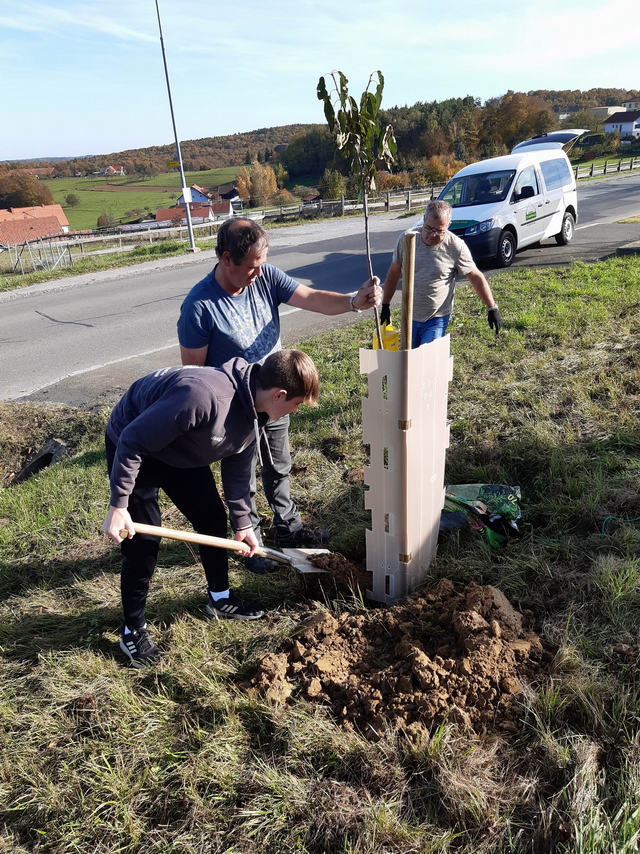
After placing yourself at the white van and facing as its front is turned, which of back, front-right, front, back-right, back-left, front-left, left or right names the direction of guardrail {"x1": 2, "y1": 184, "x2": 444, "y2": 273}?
right

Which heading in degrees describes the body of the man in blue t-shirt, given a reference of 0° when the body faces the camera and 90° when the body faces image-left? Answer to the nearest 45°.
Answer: approximately 315°

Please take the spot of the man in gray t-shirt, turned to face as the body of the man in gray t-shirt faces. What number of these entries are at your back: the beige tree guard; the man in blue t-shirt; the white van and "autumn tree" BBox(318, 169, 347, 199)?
2

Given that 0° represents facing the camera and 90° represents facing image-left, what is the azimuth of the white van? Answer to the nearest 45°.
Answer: approximately 45°

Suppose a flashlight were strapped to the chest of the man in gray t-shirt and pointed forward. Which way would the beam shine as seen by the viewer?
toward the camera

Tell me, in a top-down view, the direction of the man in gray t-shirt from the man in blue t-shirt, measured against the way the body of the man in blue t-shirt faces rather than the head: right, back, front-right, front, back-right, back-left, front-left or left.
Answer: left

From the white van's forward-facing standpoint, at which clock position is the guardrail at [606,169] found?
The guardrail is roughly at 5 o'clock from the white van.

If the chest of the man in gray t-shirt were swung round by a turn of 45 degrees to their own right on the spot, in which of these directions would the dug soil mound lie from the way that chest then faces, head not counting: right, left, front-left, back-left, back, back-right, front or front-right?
front-left

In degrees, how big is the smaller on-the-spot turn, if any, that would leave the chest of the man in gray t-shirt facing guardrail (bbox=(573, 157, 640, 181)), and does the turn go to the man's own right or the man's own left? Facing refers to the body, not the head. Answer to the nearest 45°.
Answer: approximately 180°

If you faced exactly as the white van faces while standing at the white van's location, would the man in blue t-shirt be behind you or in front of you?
in front

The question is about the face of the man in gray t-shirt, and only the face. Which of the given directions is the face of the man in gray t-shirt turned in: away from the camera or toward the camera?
toward the camera

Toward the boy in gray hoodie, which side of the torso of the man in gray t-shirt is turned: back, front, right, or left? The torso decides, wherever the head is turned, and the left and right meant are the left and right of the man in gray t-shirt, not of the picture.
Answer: front

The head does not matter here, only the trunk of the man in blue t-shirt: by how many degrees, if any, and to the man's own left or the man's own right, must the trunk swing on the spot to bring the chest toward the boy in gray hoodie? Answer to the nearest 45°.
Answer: approximately 45° to the man's own right

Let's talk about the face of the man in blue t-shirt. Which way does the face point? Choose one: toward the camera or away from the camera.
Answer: toward the camera

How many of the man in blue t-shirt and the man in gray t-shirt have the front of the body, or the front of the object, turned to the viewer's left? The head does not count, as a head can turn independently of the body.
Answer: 0

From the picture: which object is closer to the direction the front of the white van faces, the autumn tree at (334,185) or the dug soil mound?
the dug soil mound

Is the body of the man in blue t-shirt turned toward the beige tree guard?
yes

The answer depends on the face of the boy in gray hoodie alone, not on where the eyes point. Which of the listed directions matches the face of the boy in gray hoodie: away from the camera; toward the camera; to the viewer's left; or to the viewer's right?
to the viewer's right
